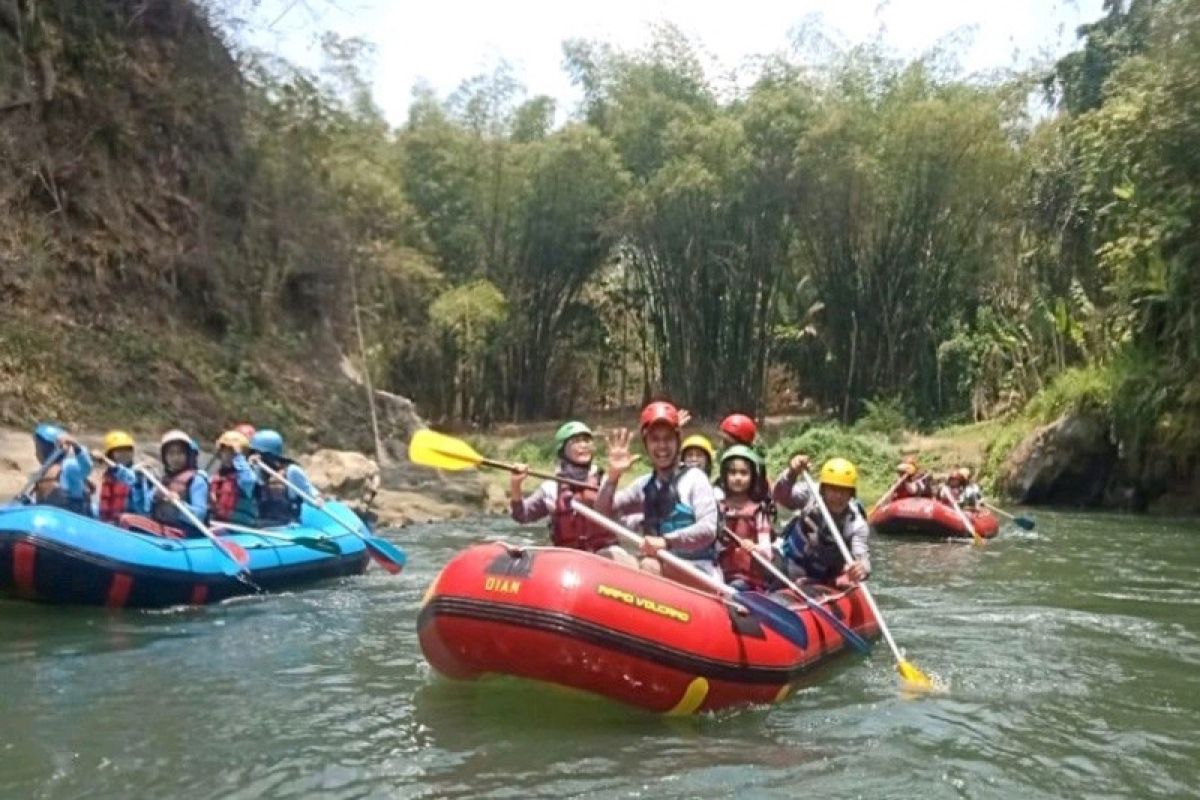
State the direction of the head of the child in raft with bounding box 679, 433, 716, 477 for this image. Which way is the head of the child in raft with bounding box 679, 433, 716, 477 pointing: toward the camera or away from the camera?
toward the camera

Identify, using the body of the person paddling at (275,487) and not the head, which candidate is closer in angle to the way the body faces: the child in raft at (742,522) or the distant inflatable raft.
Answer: the child in raft

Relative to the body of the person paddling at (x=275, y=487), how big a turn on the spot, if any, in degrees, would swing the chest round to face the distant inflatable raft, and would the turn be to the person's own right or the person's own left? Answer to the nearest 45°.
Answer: approximately 135° to the person's own left

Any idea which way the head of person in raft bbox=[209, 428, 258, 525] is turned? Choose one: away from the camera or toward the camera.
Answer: toward the camera

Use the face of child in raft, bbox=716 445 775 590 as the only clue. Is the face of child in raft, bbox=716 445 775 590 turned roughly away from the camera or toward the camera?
toward the camera

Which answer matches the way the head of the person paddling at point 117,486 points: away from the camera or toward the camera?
toward the camera

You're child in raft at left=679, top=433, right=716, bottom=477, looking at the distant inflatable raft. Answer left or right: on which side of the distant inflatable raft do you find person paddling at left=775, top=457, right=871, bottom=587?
right
